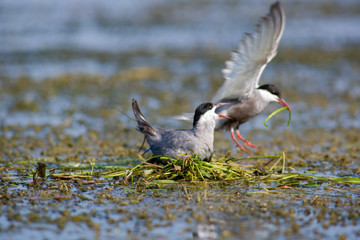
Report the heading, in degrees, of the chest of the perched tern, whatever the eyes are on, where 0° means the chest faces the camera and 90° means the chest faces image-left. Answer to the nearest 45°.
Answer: approximately 270°

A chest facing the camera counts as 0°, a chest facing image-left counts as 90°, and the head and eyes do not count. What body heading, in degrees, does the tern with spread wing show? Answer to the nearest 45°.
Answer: approximately 270°

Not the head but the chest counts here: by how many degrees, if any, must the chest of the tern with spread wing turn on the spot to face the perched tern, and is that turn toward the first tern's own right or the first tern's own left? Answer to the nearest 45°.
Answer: approximately 135° to the first tern's own right

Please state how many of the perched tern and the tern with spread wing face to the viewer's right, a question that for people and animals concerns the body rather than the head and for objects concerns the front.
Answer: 2

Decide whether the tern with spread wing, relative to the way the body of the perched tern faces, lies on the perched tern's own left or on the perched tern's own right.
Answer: on the perched tern's own left
